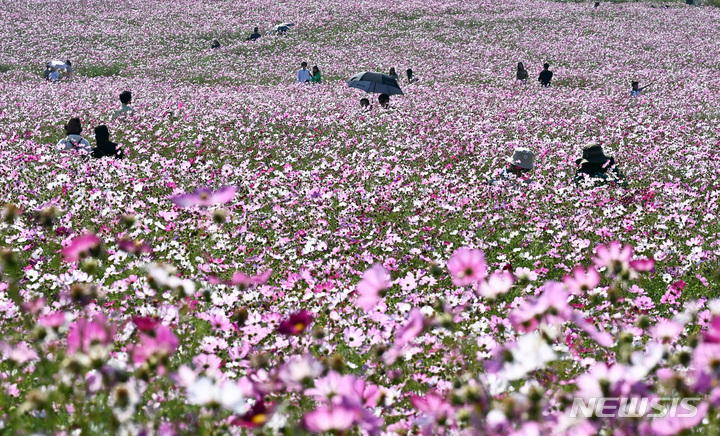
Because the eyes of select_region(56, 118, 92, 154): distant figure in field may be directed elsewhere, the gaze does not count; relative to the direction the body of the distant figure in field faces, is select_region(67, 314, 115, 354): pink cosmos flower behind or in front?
behind

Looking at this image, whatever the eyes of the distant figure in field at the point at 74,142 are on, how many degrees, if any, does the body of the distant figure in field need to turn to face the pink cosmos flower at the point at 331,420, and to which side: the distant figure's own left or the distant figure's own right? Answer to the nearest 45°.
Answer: approximately 180°

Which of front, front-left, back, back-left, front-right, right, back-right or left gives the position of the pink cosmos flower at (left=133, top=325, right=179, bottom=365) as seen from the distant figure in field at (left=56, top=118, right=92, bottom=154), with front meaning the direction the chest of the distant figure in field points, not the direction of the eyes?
back

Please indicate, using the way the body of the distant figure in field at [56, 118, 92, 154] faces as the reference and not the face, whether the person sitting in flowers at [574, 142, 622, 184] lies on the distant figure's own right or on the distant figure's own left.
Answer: on the distant figure's own right

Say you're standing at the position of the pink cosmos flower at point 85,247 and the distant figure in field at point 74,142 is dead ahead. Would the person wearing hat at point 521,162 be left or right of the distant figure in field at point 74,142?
right

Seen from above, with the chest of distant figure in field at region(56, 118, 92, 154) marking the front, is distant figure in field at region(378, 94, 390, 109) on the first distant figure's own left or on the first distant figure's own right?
on the first distant figure's own right

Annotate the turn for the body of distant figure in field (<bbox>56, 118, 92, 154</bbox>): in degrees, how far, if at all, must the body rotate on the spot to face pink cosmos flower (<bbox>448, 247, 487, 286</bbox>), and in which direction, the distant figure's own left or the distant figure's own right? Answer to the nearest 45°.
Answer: approximately 180°

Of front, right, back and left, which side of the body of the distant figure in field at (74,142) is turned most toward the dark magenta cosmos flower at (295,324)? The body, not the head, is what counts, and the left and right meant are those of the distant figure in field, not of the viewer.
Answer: back

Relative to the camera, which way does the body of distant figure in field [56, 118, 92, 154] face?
away from the camera

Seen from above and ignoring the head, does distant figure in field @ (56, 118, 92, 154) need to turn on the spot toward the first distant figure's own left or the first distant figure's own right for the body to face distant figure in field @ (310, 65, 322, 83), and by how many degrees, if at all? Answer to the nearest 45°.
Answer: approximately 45° to the first distant figure's own right

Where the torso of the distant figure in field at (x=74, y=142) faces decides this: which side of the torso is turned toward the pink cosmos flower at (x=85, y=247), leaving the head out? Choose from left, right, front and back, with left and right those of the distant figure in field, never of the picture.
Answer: back

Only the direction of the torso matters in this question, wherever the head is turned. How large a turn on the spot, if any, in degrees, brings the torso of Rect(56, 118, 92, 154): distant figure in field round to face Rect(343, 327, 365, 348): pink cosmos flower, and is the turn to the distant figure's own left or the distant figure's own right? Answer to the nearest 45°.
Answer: approximately 180°
